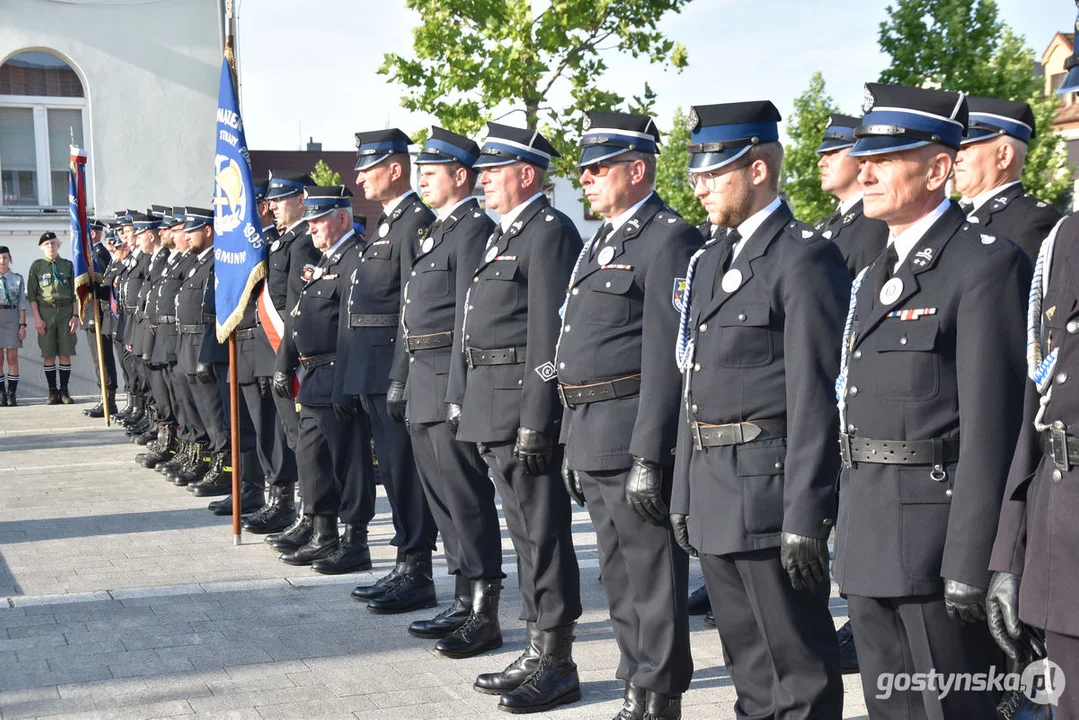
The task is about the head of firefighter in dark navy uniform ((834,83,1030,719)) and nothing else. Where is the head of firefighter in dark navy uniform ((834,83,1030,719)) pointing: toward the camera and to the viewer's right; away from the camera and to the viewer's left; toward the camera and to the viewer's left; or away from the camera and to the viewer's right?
toward the camera and to the viewer's left

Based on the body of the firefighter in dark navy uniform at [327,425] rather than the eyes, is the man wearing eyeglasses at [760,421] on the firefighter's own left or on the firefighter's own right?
on the firefighter's own left

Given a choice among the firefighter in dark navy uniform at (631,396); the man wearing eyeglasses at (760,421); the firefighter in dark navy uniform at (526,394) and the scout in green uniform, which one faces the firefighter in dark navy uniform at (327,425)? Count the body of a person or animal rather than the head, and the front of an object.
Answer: the scout in green uniform

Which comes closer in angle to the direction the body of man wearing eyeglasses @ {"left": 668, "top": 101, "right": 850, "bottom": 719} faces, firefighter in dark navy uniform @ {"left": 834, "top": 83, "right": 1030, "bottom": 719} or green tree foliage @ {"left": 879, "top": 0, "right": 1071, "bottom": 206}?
the firefighter in dark navy uniform

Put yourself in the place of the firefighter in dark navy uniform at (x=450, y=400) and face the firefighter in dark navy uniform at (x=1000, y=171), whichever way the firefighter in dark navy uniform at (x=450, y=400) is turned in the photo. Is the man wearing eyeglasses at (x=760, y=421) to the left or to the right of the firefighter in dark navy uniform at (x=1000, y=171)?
right

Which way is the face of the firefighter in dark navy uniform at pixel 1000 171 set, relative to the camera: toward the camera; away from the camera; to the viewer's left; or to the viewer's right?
to the viewer's left

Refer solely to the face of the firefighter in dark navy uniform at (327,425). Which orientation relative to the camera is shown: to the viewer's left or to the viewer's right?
to the viewer's left

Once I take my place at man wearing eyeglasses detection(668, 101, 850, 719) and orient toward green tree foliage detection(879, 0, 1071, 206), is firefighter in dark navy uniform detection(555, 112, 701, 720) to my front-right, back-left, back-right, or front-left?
front-left

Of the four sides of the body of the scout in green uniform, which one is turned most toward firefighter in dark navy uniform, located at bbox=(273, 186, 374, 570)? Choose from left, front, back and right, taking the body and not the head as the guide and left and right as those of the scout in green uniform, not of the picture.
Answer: front

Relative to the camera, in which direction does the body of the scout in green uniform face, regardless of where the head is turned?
toward the camera
